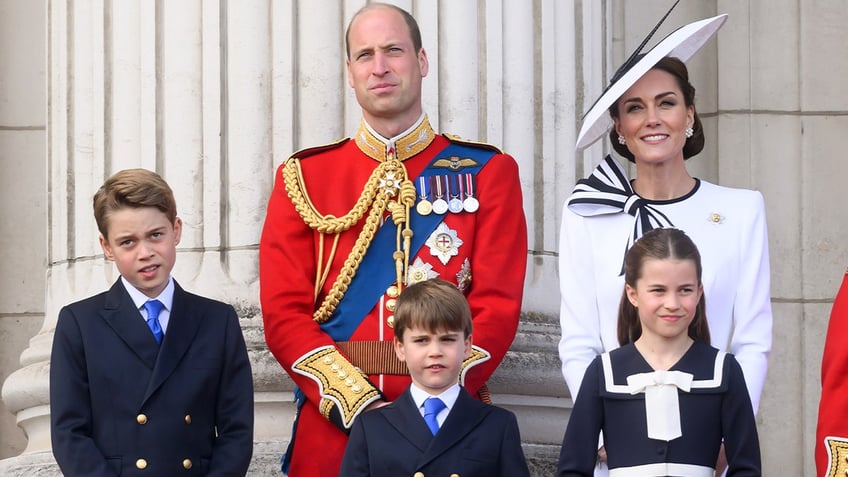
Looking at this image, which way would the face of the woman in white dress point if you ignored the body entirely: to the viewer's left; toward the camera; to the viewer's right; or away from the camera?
toward the camera

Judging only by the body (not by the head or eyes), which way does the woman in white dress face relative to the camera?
toward the camera

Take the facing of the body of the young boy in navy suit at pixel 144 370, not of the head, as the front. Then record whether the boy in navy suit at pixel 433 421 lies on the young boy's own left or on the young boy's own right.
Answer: on the young boy's own left

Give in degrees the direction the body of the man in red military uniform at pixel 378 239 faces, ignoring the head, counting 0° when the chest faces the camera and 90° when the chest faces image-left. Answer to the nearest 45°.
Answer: approximately 0°

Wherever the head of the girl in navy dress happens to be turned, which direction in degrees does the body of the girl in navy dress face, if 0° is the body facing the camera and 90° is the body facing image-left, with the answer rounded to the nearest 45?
approximately 0°

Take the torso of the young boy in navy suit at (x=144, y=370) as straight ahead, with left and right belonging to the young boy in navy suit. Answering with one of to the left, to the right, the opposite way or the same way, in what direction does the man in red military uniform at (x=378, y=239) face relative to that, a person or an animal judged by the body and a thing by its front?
the same way

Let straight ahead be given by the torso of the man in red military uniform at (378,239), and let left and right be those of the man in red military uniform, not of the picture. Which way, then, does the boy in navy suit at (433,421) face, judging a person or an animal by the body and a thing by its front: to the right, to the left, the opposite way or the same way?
the same way

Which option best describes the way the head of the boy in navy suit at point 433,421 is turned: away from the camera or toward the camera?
toward the camera

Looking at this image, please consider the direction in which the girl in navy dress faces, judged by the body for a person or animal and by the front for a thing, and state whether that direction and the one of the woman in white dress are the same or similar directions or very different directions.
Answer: same or similar directions

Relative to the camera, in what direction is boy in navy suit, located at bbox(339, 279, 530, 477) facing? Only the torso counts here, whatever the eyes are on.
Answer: toward the camera
